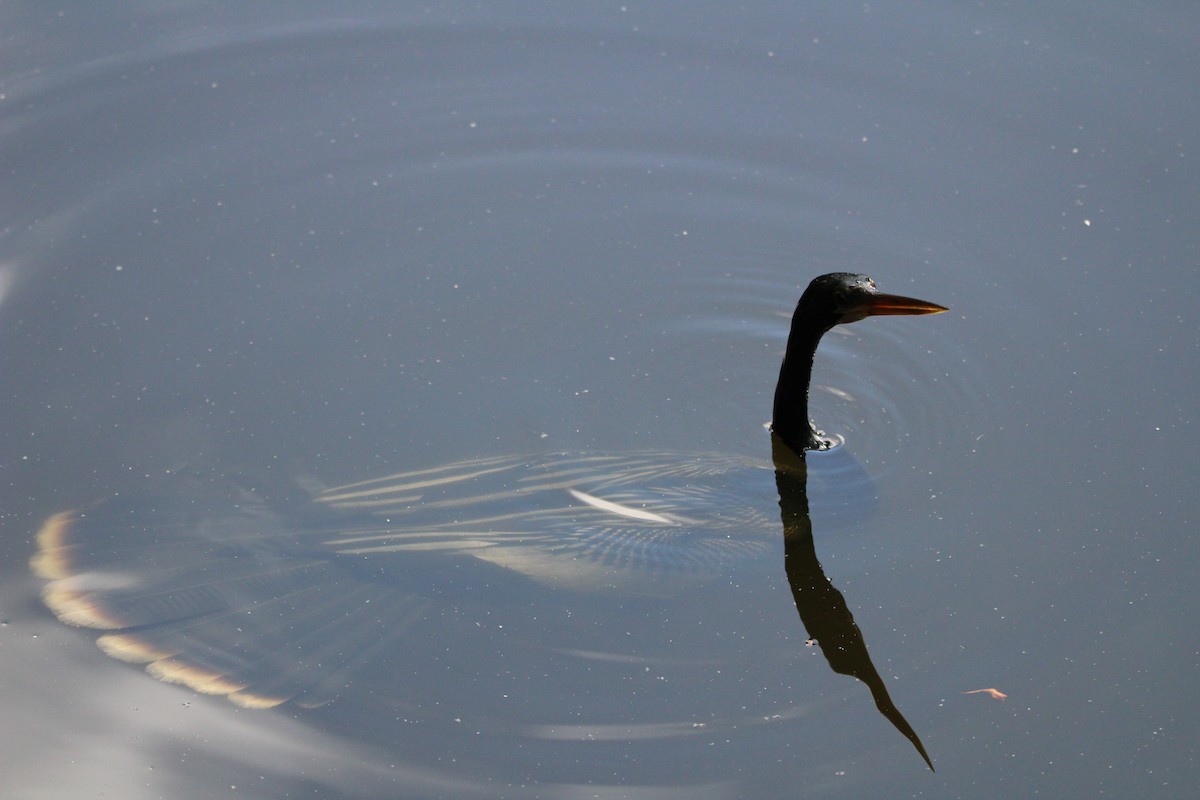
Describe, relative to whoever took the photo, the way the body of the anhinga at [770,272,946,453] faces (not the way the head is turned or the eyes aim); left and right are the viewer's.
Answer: facing to the right of the viewer
